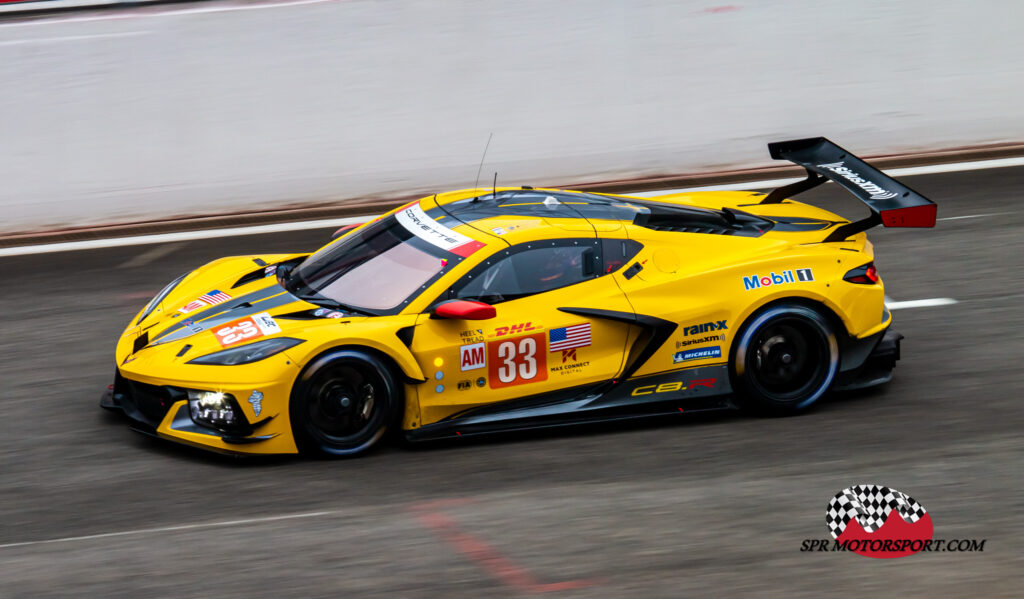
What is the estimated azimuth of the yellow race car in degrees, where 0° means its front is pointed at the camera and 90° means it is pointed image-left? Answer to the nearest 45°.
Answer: approximately 45°
